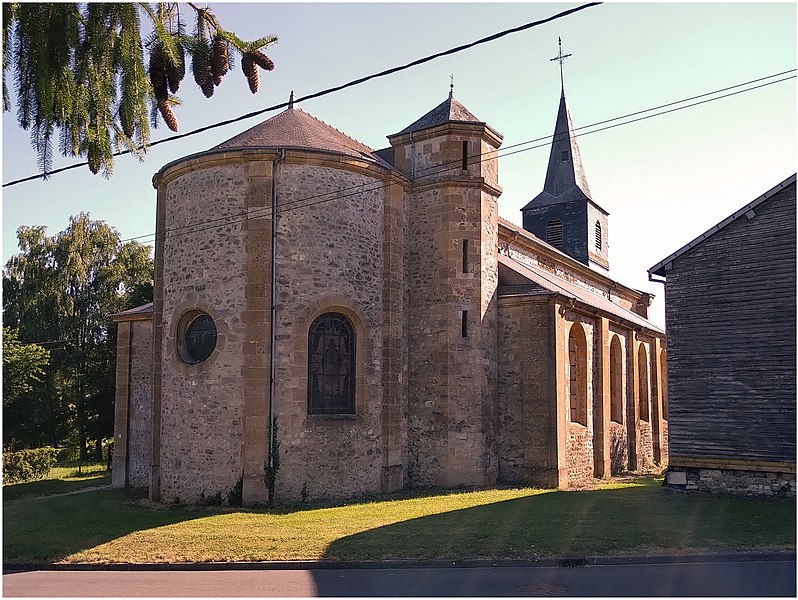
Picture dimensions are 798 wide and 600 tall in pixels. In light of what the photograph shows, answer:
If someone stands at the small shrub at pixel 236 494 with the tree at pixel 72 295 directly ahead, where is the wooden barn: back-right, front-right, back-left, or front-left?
back-right

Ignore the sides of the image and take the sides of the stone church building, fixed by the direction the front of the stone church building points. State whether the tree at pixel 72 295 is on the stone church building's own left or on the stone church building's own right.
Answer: on the stone church building's own left

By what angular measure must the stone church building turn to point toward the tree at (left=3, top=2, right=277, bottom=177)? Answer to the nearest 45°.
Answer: approximately 135° to its right

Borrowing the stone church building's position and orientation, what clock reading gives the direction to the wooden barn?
The wooden barn is roughly at 2 o'clock from the stone church building.

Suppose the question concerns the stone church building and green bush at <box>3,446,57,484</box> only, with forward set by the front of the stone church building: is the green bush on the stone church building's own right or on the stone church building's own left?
on the stone church building's own left

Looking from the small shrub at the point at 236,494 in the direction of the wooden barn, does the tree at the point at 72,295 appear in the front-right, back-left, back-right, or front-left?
back-left

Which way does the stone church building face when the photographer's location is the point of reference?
facing away from the viewer and to the right of the viewer
